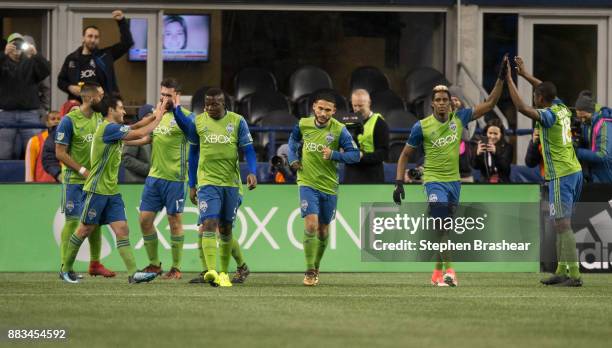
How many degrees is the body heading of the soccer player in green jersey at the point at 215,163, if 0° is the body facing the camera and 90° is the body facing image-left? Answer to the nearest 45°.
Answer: approximately 0°

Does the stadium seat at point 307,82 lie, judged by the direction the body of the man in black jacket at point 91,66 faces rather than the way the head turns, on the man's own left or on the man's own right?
on the man's own left

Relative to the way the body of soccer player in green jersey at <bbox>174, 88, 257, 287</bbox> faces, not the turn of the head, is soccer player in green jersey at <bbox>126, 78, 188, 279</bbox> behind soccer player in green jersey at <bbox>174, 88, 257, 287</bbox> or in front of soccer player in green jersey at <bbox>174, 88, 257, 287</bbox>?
behind

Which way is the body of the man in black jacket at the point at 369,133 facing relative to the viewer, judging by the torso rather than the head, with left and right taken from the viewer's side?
facing the viewer and to the left of the viewer

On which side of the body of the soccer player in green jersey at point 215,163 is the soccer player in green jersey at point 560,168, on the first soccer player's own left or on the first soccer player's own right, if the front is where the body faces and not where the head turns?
on the first soccer player's own left

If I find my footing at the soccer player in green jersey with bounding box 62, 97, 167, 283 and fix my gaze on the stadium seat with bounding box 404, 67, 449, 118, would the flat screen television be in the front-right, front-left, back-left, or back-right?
front-left

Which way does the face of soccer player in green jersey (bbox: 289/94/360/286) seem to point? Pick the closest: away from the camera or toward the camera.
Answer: toward the camera

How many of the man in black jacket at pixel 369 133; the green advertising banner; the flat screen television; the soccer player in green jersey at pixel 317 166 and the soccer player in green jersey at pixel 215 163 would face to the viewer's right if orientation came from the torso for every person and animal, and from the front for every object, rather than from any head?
0

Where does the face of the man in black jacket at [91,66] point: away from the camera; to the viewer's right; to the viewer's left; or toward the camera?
toward the camera

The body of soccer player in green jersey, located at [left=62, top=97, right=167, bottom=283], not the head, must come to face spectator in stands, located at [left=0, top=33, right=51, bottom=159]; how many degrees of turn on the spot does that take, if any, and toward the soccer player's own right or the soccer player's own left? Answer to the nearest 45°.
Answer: approximately 90° to the soccer player's own left

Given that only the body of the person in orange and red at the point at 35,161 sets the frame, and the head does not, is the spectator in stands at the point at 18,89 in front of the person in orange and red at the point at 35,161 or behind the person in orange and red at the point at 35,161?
behind

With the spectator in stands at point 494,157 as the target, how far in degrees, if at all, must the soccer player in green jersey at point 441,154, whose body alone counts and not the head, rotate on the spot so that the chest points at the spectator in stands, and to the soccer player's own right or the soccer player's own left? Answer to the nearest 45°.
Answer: approximately 180°

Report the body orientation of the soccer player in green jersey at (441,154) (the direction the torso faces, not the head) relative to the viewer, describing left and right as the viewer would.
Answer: facing the viewer

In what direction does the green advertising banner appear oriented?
toward the camera

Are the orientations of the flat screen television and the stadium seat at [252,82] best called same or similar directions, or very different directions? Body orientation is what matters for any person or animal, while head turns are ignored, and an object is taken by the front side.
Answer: same or similar directions

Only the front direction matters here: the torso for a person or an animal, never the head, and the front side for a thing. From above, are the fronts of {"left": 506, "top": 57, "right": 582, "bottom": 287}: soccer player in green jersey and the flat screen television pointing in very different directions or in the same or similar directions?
very different directions
